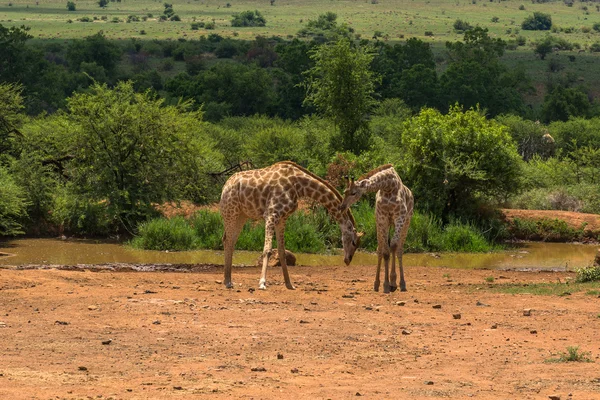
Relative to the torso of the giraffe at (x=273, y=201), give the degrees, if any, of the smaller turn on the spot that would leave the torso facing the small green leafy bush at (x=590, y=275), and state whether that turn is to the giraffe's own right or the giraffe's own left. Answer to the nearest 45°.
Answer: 0° — it already faces it

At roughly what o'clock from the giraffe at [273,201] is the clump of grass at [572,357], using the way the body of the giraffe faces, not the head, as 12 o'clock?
The clump of grass is roughly at 2 o'clock from the giraffe.

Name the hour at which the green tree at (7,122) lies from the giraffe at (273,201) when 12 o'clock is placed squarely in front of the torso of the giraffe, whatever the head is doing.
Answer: The green tree is roughly at 8 o'clock from the giraffe.

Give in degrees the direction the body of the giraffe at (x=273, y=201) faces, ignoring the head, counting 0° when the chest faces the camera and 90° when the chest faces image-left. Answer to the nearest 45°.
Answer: approximately 270°

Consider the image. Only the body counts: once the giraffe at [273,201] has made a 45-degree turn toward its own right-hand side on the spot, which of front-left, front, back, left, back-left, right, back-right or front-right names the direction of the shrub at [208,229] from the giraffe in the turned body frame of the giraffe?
back-left

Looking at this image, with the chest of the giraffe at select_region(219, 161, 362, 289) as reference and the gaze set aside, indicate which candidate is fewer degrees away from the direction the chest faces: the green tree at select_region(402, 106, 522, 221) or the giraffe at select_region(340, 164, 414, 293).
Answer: the giraffe

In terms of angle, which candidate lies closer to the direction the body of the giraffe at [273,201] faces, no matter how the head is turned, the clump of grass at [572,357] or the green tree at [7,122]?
the clump of grass

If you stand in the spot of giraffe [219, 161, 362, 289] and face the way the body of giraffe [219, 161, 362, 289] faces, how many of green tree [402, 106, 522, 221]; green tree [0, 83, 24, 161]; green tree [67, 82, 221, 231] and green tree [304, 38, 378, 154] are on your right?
0

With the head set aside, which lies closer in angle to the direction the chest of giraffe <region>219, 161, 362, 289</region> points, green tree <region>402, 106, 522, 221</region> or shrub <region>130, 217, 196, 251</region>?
the green tree

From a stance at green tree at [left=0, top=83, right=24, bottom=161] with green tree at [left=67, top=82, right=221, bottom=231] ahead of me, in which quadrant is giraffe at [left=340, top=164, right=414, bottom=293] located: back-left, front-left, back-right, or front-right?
front-right

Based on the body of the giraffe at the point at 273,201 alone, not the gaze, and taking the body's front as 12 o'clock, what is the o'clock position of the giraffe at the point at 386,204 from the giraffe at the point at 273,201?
the giraffe at the point at 386,204 is roughly at 12 o'clock from the giraffe at the point at 273,201.

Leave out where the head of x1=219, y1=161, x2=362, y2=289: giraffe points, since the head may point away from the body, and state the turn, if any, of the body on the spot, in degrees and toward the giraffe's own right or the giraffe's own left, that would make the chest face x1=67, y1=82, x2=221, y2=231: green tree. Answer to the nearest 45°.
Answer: approximately 90° to the giraffe's own left

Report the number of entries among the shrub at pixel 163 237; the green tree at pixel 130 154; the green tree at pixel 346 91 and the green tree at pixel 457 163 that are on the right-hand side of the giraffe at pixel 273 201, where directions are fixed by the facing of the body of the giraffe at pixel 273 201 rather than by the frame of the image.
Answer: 0

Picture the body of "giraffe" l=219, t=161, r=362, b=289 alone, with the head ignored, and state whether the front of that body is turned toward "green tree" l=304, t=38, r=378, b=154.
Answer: no
